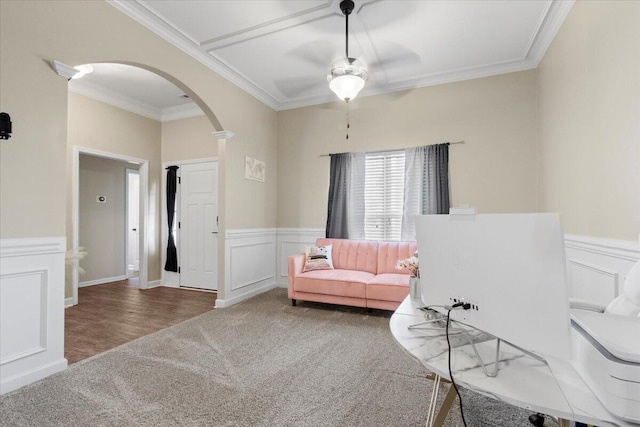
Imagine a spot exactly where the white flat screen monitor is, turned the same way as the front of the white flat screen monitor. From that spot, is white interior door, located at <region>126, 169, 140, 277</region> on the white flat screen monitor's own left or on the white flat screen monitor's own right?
on the white flat screen monitor's own left

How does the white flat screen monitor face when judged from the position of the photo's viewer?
facing away from the viewer and to the right of the viewer

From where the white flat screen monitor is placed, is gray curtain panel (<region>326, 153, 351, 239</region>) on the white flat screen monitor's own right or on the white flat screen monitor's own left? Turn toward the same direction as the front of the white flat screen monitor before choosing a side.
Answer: on the white flat screen monitor's own left

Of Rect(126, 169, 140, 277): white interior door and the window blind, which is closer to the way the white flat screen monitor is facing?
the window blind

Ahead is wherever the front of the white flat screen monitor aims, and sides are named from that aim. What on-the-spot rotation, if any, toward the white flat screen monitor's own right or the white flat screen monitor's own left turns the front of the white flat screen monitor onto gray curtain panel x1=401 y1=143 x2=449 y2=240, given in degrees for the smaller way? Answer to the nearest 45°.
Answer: approximately 45° to the white flat screen monitor's own left

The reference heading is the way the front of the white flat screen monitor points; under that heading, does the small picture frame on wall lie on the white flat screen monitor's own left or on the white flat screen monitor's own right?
on the white flat screen monitor's own left

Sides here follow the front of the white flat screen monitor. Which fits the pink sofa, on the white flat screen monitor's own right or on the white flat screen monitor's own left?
on the white flat screen monitor's own left
